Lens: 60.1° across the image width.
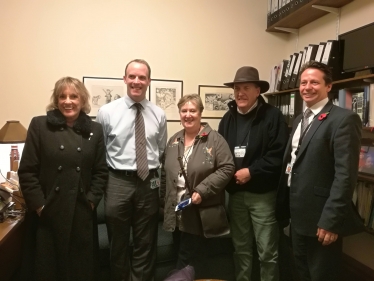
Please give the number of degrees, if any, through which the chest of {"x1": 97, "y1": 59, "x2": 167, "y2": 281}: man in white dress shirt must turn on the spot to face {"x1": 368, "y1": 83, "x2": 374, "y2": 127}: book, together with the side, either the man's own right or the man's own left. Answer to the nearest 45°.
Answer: approximately 90° to the man's own left

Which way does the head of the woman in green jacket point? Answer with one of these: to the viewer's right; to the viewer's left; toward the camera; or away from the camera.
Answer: toward the camera

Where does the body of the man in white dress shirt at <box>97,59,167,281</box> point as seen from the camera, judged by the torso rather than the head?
toward the camera

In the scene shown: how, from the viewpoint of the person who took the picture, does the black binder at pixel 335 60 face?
facing the viewer and to the left of the viewer

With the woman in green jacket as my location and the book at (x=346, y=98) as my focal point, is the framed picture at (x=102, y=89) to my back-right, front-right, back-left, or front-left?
back-left

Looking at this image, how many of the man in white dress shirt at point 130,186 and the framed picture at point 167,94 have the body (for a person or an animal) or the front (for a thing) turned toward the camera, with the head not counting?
2

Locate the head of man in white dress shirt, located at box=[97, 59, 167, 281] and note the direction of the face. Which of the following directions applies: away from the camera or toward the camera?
toward the camera

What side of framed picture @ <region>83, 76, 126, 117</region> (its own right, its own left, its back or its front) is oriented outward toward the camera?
front

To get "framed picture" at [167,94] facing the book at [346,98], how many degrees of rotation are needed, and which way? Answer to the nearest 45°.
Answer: approximately 45° to its left

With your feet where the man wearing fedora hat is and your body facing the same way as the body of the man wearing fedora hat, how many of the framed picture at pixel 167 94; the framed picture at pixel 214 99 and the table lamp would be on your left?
0

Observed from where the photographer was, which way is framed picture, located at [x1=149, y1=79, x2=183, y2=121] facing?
facing the viewer

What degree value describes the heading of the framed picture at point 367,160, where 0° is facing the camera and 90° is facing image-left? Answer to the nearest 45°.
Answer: approximately 45°

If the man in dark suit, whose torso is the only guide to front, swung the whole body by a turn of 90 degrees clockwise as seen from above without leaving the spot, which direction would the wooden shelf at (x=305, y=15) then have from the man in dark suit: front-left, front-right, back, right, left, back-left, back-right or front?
front-right

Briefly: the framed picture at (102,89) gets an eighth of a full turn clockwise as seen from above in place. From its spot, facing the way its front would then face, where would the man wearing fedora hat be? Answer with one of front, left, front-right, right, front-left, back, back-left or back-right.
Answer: left

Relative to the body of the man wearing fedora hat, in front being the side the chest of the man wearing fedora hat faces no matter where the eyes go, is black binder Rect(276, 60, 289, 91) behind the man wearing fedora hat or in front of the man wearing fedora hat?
behind

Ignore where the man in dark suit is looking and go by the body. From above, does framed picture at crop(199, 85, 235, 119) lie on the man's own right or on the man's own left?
on the man's own right
